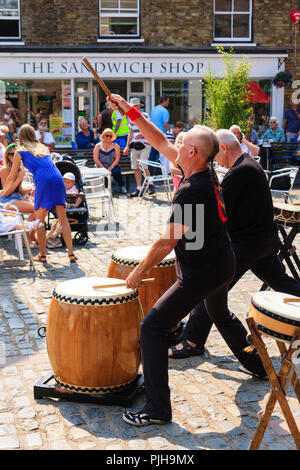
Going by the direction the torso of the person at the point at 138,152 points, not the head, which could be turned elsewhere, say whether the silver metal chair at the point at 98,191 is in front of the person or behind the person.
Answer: in front

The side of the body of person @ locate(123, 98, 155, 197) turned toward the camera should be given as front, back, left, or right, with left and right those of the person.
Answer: front

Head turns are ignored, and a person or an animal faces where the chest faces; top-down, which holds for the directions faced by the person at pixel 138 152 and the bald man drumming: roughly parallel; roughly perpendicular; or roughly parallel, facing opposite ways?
roughly perpendicular

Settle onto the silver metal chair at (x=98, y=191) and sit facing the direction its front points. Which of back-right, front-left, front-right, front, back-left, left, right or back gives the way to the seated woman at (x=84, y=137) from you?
front

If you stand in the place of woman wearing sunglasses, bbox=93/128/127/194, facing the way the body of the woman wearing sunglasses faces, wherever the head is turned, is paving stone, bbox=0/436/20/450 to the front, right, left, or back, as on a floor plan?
front

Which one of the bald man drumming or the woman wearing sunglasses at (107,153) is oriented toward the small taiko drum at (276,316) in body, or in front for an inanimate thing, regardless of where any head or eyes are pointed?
the woman wearing sunglasses

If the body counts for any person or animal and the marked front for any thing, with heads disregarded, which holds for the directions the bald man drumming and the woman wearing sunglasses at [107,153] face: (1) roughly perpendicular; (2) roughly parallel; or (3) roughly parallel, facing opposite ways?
roughly perpendicular

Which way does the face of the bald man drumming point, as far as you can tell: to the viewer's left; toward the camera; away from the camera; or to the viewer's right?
to the viewer's left

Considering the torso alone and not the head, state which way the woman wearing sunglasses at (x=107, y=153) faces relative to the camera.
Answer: toward the camera

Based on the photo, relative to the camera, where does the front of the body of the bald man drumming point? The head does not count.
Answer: to the viewer's left

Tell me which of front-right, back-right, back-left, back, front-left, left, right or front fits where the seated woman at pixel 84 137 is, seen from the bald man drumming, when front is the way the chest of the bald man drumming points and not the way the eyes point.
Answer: right

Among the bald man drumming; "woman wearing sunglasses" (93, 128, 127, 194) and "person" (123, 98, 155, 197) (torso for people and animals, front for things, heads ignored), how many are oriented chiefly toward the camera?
2
